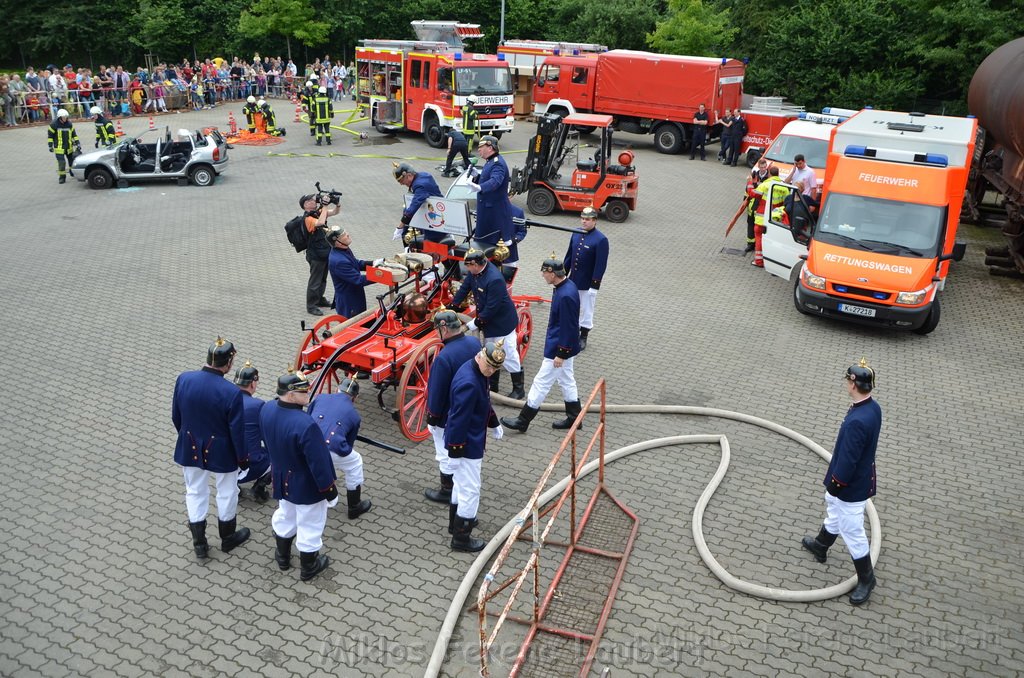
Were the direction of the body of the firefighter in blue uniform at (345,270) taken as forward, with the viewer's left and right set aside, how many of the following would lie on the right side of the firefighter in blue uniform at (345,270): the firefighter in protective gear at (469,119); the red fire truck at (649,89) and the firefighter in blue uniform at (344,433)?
1

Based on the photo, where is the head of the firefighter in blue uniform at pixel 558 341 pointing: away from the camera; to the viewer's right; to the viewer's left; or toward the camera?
to the viewer's left

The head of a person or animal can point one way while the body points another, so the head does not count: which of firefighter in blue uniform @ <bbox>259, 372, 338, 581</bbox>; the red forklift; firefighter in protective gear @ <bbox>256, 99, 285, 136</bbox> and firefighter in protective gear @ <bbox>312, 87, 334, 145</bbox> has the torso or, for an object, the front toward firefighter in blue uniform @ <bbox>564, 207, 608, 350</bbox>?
firefighter in blue uniform @ <bbox>259, 372, 338, 581</bbox>

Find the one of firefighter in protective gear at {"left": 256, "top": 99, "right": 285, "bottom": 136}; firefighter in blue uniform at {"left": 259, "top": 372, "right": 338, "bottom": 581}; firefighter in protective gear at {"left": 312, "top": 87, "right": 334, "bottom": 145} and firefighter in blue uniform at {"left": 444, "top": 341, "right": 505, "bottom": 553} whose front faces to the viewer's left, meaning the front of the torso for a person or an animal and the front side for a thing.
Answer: firefighter in protective gear at {"left": 256, "top": 99, "right": 285, "bottom": 136}

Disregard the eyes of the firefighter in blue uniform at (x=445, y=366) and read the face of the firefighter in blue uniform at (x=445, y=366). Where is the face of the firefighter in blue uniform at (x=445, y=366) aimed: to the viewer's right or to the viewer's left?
to the viewer's left

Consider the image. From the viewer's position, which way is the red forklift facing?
facing to the left of the viewer

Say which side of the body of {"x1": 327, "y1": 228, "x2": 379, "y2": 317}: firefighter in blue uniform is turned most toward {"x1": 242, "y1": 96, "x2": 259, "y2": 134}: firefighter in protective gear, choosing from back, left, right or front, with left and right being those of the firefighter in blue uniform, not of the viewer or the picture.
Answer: left

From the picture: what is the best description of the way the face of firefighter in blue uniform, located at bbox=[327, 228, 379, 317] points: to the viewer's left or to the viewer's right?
to the viewer's right

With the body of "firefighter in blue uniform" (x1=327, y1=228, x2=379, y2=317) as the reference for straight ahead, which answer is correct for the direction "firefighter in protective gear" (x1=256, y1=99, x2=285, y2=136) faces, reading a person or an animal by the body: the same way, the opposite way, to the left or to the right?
the opposite way

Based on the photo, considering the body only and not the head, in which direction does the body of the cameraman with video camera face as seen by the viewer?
to the viewer's right

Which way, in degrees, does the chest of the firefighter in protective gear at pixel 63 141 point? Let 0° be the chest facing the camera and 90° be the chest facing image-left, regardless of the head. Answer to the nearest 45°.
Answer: approximately 0°

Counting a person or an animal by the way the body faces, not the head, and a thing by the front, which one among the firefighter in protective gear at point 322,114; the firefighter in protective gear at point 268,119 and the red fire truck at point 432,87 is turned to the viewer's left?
the firefighter in protective gear at point 268,119
